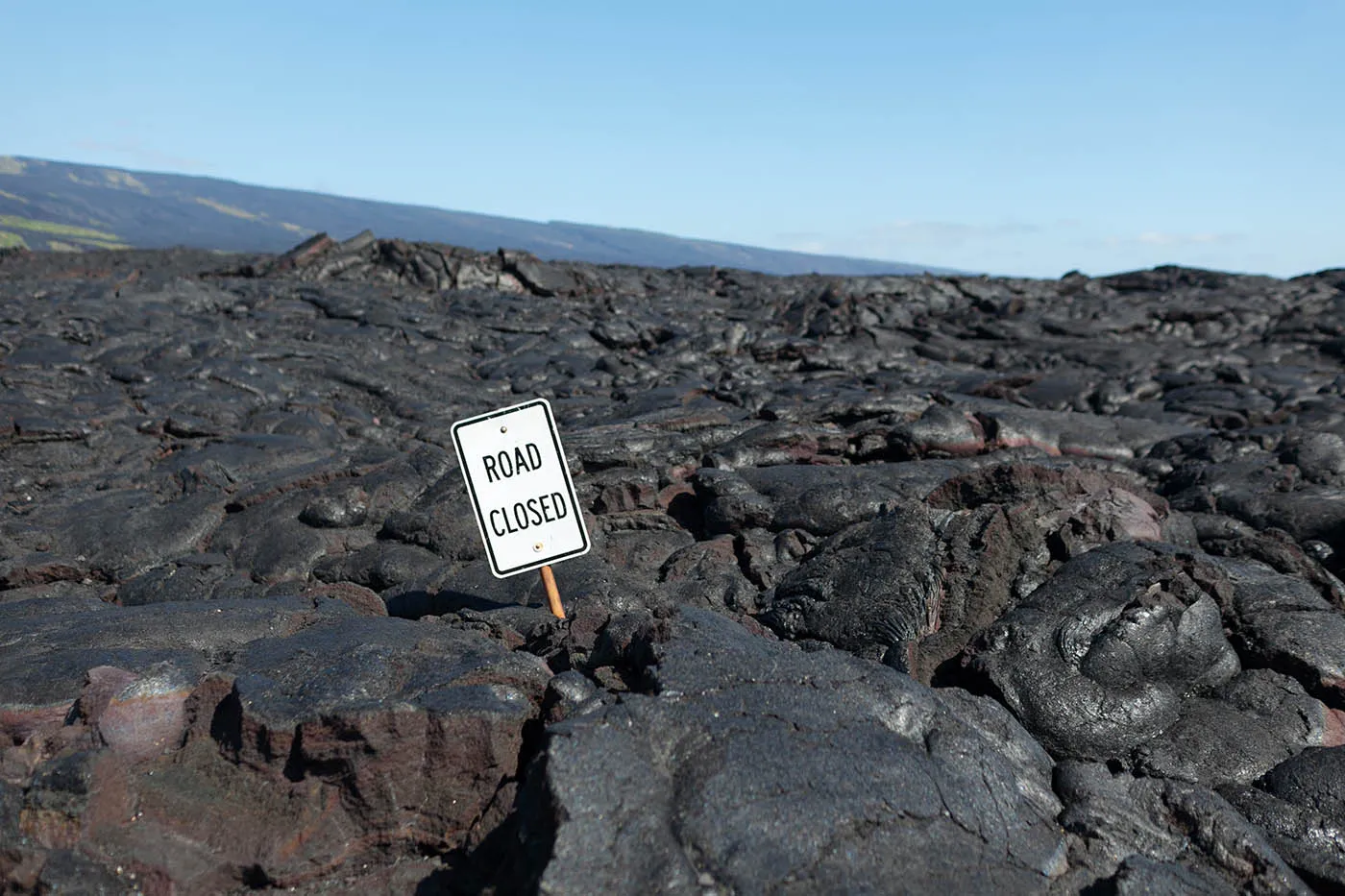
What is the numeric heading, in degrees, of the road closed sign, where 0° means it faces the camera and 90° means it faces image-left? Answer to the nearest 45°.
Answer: approximately 0°
